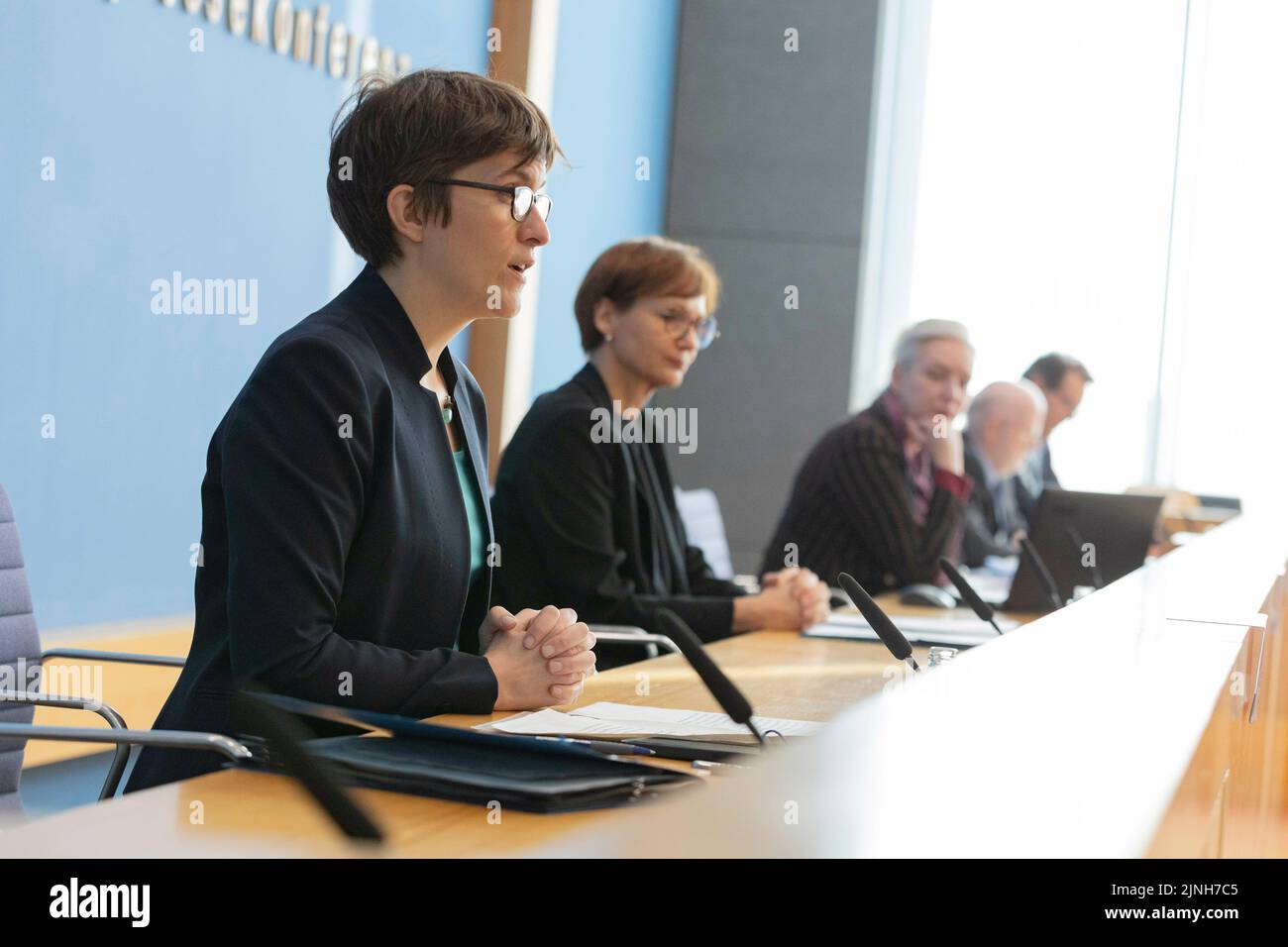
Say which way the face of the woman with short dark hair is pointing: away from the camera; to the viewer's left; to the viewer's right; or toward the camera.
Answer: to the viewer's right

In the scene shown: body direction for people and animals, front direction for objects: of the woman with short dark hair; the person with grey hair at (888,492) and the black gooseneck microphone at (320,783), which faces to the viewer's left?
the black gooseneck microphone

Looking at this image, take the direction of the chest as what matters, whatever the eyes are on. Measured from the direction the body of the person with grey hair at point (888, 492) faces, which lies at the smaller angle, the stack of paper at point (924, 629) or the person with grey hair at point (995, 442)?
the stack of paper

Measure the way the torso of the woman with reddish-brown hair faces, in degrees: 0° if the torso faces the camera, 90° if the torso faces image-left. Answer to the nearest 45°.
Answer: approximately 315°

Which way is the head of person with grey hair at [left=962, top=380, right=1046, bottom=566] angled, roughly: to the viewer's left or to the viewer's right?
to the viewer's right

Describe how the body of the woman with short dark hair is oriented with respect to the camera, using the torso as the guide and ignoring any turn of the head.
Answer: to the viewer's right

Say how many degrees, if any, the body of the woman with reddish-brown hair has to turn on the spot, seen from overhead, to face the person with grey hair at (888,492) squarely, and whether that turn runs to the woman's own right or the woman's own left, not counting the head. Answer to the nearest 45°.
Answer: approximately 90° to the woman's own left

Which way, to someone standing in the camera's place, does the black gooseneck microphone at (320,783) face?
facing to the left of the viewer

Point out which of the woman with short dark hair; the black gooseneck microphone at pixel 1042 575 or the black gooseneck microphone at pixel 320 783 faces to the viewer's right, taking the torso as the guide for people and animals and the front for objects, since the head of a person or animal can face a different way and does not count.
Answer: the woman with short dark hair

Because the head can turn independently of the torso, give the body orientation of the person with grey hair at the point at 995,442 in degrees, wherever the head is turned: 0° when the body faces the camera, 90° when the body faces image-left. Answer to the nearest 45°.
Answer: approximately 315°

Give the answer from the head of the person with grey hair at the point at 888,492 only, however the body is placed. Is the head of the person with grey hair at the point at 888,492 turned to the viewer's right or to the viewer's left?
to the viewer's right

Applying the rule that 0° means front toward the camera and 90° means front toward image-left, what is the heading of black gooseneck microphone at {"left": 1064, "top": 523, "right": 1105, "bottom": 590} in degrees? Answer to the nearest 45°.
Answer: approximately 90°

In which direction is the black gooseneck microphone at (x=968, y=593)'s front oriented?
to the viewer's left

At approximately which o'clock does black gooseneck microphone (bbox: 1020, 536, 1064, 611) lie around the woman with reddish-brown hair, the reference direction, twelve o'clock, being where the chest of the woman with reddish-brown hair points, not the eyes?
The black gooseneck microphone is roughly at 10 o'clock from the woman with reddish-brown hair.

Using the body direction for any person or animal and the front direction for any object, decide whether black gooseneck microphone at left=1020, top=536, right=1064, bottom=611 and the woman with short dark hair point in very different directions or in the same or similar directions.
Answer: very different directions
